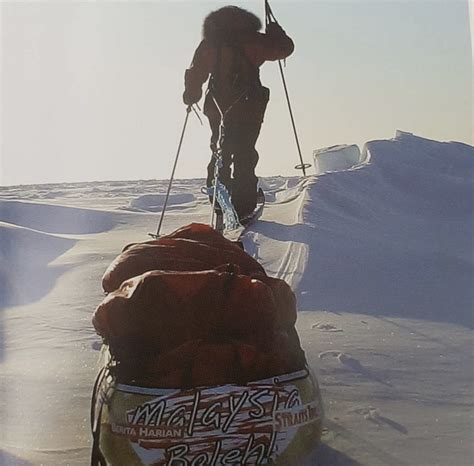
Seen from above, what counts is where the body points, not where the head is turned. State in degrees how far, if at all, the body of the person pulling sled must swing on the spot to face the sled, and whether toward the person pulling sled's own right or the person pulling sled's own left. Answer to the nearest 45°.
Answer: approximately 180°

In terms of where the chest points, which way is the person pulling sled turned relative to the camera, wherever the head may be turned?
away from the camera
